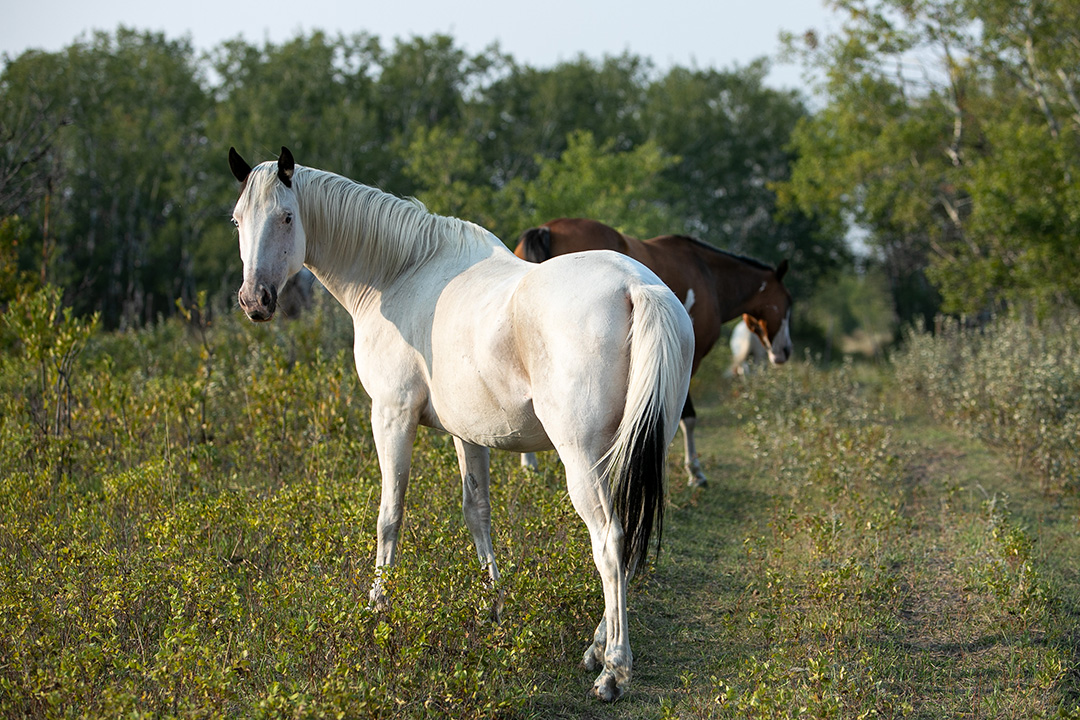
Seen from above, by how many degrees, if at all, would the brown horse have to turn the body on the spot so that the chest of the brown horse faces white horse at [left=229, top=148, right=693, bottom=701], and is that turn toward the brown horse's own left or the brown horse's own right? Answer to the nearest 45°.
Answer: approximately 90° to the brown horse's own right

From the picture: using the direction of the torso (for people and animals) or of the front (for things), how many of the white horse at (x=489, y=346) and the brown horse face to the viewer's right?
1

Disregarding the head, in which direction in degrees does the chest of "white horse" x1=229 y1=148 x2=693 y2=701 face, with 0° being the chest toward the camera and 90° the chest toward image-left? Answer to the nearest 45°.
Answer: approximately 135°

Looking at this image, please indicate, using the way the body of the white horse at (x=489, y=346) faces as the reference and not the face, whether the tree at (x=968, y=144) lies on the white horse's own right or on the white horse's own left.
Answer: on the white horse's own right

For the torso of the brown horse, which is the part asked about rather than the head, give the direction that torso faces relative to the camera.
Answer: to the viewer's right

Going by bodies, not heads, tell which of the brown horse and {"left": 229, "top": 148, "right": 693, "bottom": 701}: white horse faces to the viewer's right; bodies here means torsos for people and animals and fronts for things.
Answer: the brown horse
